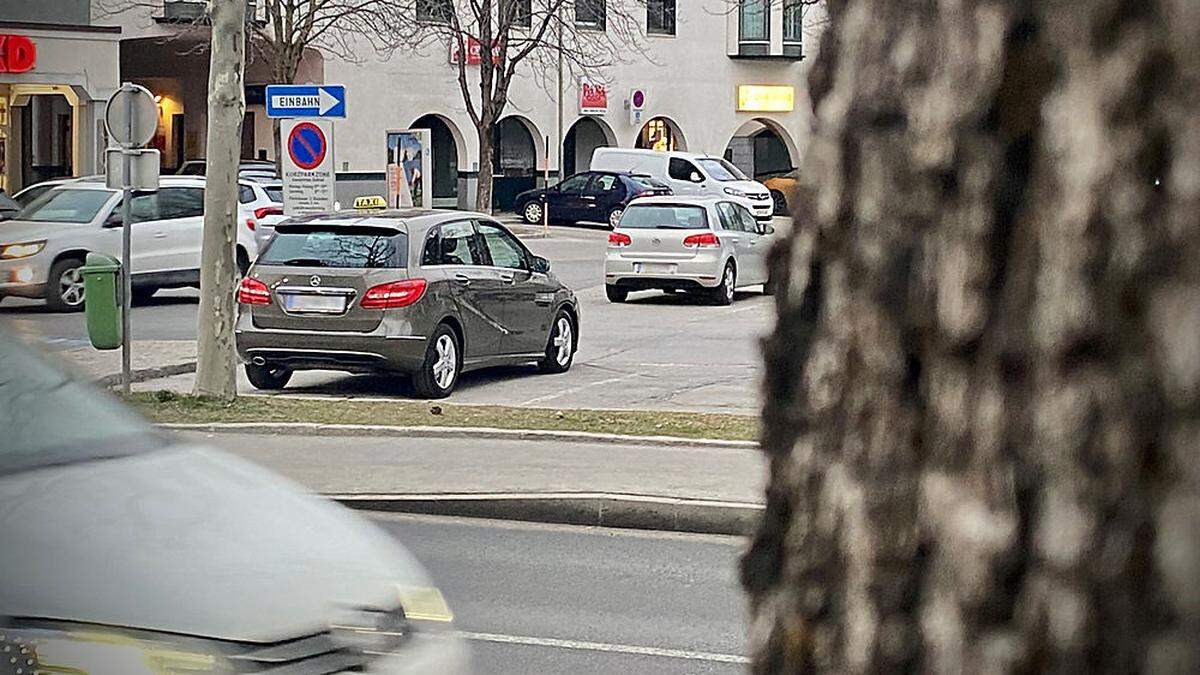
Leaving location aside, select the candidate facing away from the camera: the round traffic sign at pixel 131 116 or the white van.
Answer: the round traffic sign

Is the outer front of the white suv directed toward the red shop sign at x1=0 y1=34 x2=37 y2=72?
no

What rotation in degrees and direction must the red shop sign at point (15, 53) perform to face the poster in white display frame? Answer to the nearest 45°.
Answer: approximately 90° to its left

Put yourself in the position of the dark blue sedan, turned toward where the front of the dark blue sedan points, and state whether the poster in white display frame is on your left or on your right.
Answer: on your left

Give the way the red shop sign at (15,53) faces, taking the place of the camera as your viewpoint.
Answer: facing the viewer

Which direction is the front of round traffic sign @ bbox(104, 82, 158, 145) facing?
away from the camera

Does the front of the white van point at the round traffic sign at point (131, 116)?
no

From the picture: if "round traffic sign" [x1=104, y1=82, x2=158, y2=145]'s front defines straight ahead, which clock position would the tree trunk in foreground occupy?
The tree trunk in foreground is roughly at 6 o'clock from the round traffic sign.

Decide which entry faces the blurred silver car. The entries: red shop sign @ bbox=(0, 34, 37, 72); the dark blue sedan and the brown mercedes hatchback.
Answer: the red shop sign

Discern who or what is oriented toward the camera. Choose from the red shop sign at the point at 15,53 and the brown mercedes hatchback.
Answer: the red shop sign

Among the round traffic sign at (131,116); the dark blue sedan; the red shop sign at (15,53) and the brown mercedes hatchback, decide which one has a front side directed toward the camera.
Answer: the red shop sign

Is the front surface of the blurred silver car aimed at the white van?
no

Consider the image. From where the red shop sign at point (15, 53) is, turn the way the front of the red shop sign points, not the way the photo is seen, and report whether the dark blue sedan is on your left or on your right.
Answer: on your left

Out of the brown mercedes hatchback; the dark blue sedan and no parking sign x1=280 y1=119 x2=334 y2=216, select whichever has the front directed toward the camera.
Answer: the no parking sign

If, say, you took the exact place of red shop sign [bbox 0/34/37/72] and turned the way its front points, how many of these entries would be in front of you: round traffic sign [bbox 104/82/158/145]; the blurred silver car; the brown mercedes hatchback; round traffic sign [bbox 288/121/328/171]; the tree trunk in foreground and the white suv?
6

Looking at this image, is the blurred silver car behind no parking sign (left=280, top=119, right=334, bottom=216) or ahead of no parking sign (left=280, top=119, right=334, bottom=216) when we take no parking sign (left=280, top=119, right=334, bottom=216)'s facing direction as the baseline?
ahead

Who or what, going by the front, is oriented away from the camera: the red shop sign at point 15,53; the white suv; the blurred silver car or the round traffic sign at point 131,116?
the round traffic sign

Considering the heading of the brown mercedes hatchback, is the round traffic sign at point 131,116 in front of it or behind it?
behind

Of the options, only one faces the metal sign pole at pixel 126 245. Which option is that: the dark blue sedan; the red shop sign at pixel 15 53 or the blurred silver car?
the red shop sign

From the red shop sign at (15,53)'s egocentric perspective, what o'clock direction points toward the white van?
The white van is roughly at 8 o'clock from the red shop sign.

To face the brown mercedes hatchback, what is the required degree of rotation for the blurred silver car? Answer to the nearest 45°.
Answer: approximately 135° to its left
